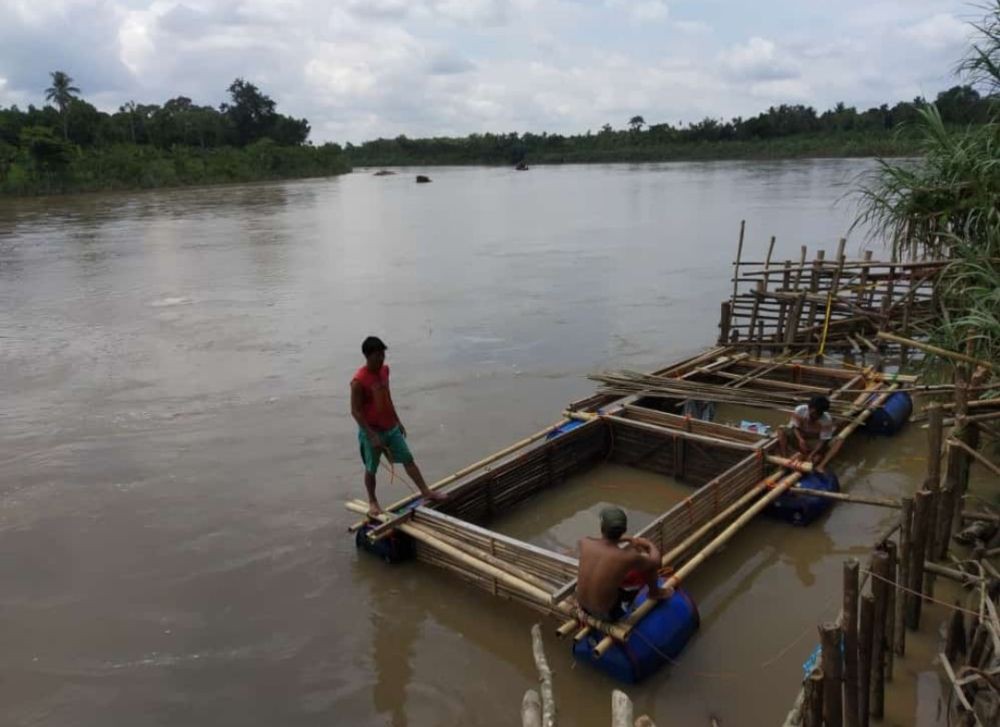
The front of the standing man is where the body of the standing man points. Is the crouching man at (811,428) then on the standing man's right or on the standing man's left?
on the standing man's left

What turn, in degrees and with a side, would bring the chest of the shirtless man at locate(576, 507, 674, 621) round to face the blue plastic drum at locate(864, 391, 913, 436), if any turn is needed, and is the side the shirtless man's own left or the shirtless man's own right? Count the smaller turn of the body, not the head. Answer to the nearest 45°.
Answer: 0° — they already face it

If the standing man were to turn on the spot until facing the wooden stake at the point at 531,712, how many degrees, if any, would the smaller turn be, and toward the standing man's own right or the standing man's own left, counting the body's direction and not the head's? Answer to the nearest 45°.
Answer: approximately 45° to the standing man's own right

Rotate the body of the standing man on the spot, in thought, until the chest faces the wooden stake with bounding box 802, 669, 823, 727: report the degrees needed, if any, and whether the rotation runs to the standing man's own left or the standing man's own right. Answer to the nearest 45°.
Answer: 0° — they already face it

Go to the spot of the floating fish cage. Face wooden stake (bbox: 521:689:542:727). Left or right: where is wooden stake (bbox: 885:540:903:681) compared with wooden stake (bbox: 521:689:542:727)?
left

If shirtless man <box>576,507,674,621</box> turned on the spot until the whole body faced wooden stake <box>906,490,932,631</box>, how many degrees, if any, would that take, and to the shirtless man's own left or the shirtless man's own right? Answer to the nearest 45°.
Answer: approximately 45° to the shirtless man's own right

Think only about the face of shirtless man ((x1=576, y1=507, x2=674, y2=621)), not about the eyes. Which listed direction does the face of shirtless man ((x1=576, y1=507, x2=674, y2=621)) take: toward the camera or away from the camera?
away from the camera

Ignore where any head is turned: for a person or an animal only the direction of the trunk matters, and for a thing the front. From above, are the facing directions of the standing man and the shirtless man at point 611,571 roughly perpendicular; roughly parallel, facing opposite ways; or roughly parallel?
roughly perpendicular

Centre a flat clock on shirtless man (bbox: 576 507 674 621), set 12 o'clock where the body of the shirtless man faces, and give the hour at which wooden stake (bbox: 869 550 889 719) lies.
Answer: The wooden stake is roughly at 2 o'clock from the shirtless man.

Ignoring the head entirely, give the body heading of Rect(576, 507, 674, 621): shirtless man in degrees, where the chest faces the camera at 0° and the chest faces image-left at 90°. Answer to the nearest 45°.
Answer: approximately 225°

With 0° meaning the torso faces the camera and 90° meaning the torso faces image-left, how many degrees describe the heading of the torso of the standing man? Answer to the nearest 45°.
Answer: approximately 315°

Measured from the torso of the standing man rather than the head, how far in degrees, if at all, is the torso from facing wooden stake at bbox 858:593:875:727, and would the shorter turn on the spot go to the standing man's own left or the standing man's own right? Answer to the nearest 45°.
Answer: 0° — they already face it

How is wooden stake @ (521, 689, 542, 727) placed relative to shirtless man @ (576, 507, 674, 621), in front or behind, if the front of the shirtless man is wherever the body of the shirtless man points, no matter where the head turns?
behind
